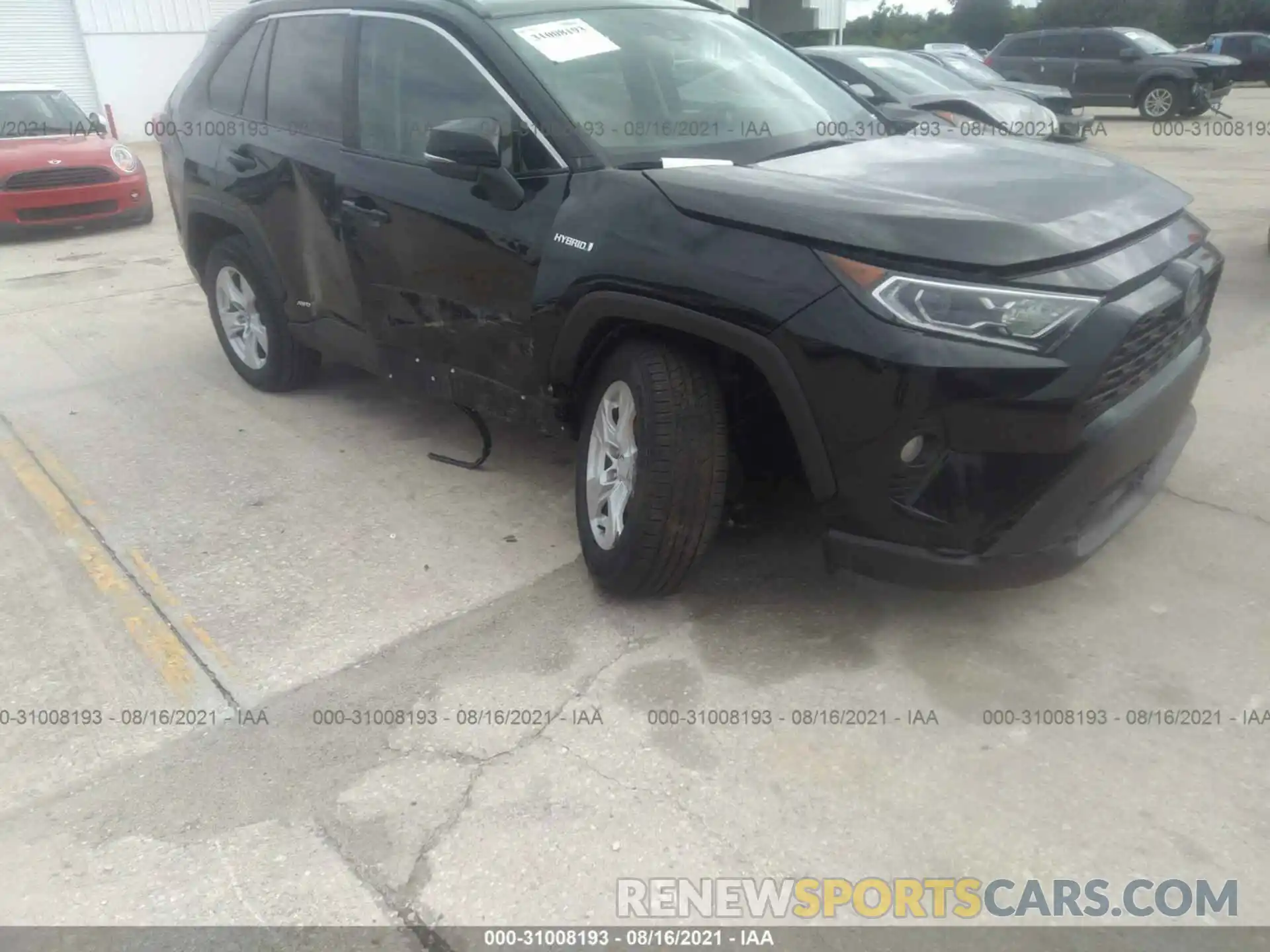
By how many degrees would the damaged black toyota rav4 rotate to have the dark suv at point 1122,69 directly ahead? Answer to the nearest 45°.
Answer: approximately 90° to its left

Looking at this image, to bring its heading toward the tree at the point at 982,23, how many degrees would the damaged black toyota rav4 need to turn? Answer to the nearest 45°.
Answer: approximately 135° to its left

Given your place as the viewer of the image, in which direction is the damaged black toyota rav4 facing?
facing the viewer and to the right of the viewer
